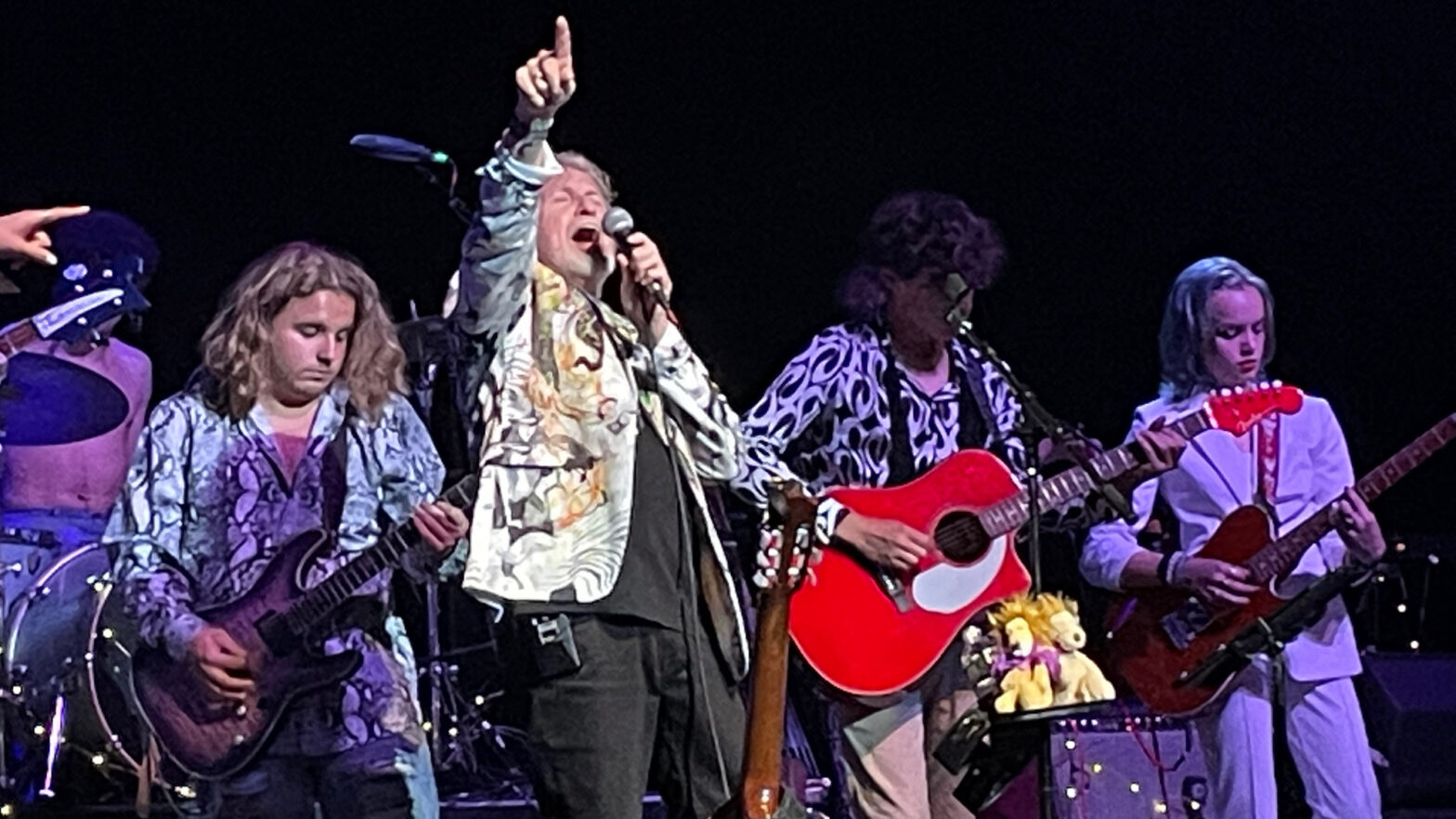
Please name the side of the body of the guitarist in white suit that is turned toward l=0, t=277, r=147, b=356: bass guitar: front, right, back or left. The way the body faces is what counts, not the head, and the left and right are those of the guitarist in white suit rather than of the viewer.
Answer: right

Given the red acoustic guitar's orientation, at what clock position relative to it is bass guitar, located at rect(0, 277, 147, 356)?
The bass guitar is roughly at 3 o'clock from the red acoustic guitar.

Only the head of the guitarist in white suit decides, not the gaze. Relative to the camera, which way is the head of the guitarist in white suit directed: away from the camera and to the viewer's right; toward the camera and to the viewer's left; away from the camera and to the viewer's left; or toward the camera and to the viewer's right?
toward the camera and to the viewer's right

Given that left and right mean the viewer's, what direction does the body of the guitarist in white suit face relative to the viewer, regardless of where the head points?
facing the viewer

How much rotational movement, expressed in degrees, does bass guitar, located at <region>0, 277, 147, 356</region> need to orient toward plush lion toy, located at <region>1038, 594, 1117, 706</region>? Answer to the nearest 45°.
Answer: approximately 45° to its left

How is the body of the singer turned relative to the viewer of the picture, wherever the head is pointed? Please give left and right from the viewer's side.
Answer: facing the viewer and to the right of the viewer

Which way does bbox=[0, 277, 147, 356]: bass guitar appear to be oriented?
toward the camera

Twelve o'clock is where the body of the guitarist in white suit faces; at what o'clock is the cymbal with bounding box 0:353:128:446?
The cymbal is roughly at 3 o'clock from the guitarist in white suit.

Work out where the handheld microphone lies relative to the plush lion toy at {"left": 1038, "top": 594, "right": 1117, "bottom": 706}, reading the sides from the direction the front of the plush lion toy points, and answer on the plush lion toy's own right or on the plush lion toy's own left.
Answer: on the plush lion toy's own right

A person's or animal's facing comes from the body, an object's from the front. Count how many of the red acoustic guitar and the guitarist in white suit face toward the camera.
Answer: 2

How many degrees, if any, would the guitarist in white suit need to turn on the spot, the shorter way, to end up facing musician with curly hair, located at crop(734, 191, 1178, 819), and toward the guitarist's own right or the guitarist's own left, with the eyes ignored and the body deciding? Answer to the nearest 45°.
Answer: approximately 45° to the guitarist's own right

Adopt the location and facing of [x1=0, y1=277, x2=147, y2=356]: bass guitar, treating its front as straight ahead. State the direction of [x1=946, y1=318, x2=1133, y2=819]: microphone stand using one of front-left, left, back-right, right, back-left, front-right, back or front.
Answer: front-left

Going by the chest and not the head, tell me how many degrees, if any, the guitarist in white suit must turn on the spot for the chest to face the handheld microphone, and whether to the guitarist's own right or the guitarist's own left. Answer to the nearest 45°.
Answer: approximately 45° to the guitarist's own right

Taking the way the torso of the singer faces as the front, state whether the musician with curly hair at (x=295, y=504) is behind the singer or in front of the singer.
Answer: behind

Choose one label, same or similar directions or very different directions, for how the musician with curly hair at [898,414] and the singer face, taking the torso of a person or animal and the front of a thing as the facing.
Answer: same or similar directions

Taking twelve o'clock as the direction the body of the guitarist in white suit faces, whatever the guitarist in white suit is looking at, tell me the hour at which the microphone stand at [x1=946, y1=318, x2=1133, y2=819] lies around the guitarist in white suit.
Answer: The microphone stand is roughly at 1 o'clock from the guitarist in white suit.
